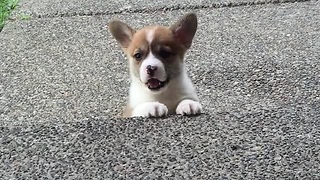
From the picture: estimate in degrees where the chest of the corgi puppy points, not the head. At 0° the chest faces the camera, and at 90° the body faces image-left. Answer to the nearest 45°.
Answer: approximately 0°
